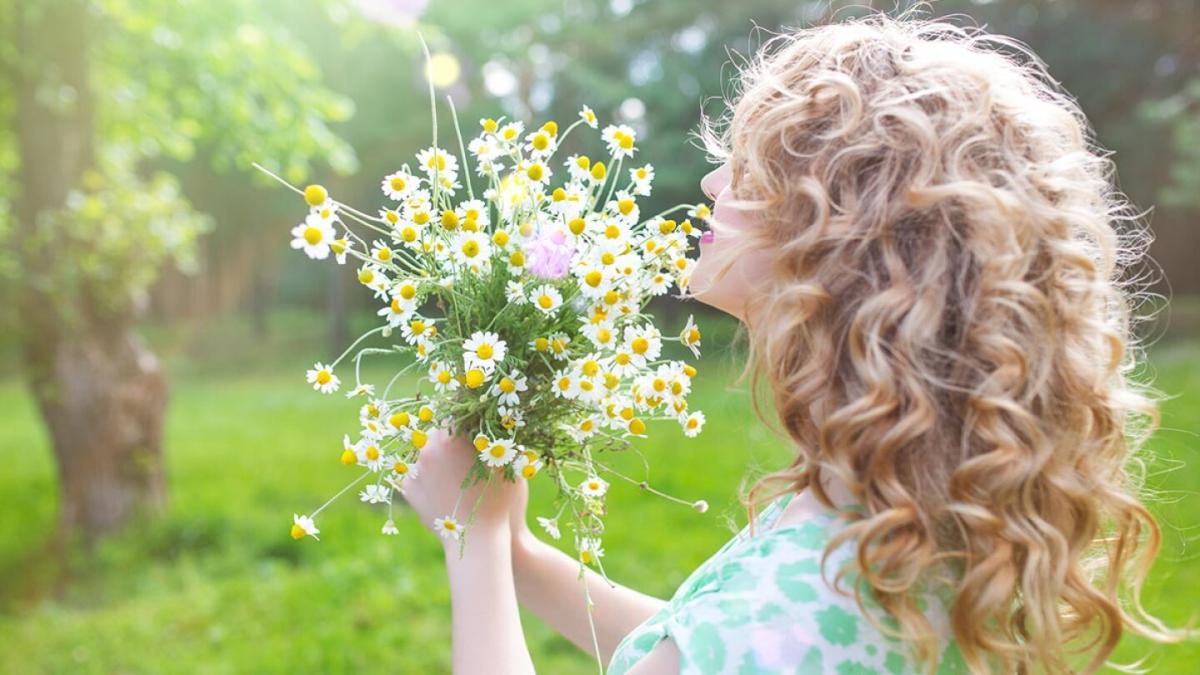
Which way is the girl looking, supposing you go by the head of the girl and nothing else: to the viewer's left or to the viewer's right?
to the viewer's left

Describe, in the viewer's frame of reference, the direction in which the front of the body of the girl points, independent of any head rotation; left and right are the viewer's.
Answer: facing away from the viewer and to the left of the viewer

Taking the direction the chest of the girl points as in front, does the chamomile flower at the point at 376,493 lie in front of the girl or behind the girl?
in front

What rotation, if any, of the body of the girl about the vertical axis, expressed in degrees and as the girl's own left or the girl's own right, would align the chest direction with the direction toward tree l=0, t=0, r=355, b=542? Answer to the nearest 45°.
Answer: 0° — they already face it

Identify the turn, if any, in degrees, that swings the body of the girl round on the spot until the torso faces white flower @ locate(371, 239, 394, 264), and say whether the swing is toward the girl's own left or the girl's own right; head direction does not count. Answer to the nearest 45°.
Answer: approximately 45° to the girl's own left
